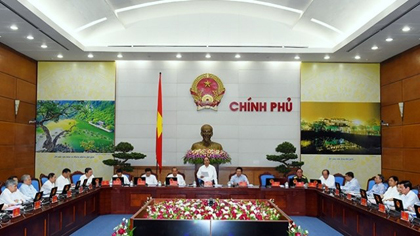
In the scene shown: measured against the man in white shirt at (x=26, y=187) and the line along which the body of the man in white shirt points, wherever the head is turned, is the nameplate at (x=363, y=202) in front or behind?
in front

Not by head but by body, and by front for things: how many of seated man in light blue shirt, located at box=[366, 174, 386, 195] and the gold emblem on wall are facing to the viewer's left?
1

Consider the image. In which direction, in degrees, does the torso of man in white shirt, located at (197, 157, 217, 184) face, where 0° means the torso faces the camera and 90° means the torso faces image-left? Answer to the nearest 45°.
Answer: approximately 0°

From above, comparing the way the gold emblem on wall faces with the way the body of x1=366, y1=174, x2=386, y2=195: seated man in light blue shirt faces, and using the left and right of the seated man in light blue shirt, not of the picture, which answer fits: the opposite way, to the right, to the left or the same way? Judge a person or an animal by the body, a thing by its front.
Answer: to the left

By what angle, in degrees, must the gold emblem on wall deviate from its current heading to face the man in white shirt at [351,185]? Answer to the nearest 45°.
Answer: approximately 45° to its left

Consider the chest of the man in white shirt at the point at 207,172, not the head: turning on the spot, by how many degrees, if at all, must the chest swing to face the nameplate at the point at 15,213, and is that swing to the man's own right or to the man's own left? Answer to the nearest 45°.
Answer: approximately 45° to the man's own right

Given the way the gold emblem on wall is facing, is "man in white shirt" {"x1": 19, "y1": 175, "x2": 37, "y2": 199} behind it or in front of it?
in front

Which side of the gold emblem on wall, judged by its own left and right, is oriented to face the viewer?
front

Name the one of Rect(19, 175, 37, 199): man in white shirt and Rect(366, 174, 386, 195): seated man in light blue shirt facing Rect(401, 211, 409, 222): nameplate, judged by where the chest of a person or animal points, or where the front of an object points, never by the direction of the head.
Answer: the man in white shirt

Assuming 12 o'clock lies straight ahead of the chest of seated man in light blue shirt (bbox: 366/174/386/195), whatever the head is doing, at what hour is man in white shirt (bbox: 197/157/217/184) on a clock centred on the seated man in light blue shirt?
The man in white shirt is roughly at 12 o'clock from the seated man in light blue shirt.

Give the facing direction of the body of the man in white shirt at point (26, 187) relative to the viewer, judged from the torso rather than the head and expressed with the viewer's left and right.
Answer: facing the viewer and to the right of the viewer

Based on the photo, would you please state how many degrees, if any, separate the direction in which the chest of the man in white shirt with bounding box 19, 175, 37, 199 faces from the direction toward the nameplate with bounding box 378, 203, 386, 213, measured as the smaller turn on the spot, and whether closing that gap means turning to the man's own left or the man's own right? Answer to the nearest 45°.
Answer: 0° — they already face it

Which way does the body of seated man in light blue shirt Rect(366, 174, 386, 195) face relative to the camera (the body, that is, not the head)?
to the viewer's left

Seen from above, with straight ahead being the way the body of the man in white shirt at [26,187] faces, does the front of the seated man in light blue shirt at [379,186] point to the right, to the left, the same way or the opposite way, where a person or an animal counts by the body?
the opposite way

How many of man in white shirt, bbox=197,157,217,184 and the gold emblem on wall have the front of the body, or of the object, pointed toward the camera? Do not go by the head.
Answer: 2

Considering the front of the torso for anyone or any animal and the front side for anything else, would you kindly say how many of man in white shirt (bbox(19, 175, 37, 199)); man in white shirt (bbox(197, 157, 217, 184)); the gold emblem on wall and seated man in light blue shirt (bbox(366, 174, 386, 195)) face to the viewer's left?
1
